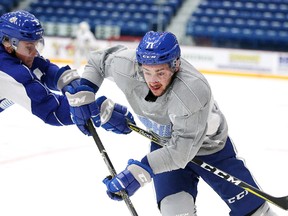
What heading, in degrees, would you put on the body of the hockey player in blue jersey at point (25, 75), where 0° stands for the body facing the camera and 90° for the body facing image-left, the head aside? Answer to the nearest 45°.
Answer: approximately 270°

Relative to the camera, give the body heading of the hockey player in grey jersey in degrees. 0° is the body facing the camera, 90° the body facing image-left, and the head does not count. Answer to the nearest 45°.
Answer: approximately 45°

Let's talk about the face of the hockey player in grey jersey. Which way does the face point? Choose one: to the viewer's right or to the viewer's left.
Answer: to the viewer's left

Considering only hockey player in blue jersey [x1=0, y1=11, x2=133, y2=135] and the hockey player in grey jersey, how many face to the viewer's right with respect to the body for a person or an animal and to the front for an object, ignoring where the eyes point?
1
